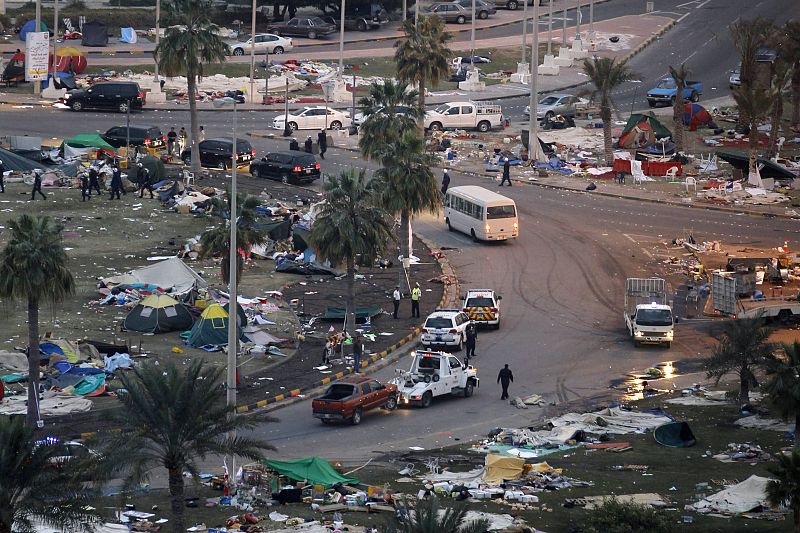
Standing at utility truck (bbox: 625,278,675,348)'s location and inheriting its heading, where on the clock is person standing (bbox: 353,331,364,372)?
The person standing is roughly at 2 o'clock from the utility truck.

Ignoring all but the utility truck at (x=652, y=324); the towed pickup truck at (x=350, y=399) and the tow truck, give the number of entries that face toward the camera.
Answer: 1

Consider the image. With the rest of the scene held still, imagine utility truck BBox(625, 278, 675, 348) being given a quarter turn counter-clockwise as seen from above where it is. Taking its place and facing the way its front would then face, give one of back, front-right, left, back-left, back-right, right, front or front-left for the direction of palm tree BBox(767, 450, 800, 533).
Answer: right

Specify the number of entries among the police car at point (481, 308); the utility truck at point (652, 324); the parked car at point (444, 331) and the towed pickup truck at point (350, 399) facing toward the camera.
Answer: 1

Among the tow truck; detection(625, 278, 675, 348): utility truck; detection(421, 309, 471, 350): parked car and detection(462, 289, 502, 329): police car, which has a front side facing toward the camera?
the utility truck

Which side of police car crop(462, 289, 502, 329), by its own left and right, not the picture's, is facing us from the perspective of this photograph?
back

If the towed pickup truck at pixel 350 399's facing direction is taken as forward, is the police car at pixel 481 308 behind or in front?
in front

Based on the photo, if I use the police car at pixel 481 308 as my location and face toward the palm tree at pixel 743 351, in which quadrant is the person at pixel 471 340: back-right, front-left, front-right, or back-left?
front-right

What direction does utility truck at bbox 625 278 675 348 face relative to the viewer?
toward the camera

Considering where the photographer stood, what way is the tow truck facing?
facing away from the viewer and to the right of the viewer

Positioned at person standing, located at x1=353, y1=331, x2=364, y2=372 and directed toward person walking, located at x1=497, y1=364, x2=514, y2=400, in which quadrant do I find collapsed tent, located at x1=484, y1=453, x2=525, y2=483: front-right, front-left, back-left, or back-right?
front-right

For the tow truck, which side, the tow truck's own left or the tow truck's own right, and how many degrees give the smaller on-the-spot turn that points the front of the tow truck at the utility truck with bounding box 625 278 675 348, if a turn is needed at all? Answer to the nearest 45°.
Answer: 0° — it already faces it

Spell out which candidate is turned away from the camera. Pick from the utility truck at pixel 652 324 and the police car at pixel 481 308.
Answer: the police car

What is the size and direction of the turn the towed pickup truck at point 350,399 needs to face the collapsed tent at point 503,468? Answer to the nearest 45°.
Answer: approximately 90° to its right
